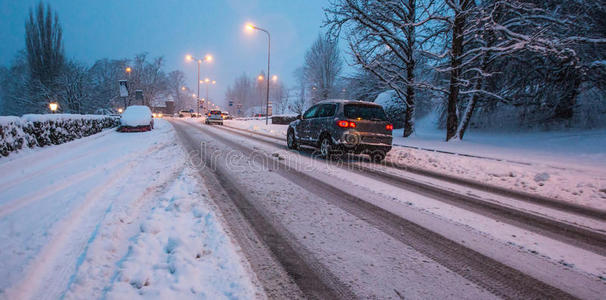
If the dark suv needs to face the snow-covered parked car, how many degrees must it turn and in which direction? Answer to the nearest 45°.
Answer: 0° — it already faces it

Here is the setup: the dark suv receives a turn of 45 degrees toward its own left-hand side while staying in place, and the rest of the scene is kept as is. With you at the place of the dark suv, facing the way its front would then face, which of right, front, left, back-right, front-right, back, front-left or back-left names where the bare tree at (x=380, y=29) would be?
right

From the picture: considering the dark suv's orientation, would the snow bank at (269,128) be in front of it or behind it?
in front

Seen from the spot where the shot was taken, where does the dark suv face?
facing away from the viewer and to the left of the viewer

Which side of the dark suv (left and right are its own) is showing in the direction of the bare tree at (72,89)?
front

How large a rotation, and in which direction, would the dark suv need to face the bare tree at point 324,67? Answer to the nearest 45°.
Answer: approximately 45° to its right

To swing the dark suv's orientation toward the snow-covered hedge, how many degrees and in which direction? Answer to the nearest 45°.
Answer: approximately 45° to its left

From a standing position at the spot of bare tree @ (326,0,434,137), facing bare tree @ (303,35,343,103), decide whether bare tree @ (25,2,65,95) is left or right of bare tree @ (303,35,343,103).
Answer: left

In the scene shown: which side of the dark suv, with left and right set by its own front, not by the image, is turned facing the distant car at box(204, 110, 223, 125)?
front
